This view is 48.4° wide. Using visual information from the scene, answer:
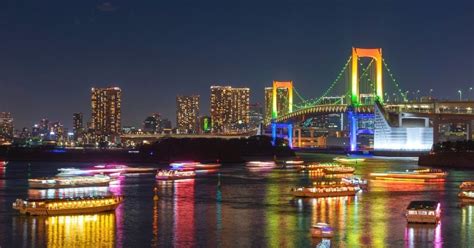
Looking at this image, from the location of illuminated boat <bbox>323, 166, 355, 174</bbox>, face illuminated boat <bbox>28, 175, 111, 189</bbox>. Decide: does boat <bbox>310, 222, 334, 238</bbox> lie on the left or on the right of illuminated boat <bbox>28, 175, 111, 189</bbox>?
left
